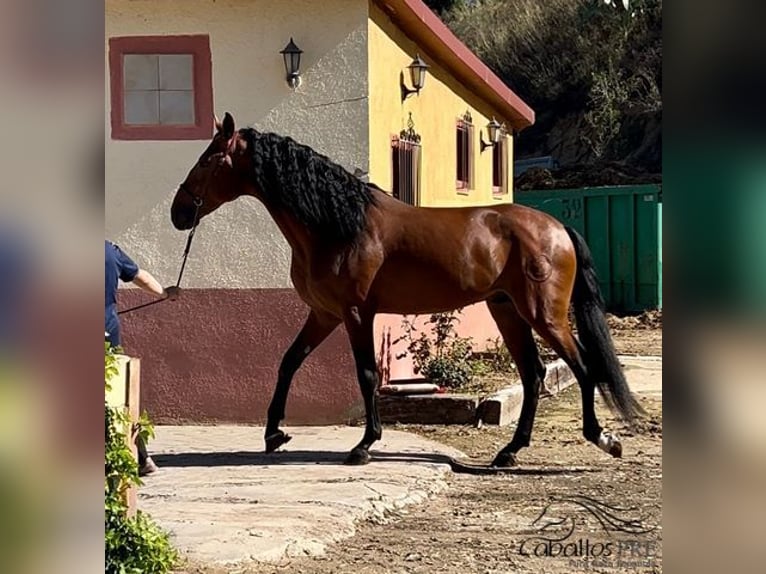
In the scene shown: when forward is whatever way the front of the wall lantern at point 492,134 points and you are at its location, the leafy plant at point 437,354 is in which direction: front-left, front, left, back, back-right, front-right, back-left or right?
right

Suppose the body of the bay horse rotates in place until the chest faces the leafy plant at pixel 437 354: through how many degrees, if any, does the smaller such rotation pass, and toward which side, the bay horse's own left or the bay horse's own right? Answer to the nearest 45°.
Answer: approximately 90° to the bay horse's own right

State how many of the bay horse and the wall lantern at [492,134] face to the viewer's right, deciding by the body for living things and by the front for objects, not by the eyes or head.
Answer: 1

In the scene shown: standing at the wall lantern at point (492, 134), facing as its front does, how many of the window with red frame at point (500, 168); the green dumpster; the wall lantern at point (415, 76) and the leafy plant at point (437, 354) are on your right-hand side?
2

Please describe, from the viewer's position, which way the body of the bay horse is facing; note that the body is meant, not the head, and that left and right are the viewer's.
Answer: facing to the left of the viewer

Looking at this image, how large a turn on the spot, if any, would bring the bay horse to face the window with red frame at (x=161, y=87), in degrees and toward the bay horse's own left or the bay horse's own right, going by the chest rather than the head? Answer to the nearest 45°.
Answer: approximately 45° to the bay horse's own right

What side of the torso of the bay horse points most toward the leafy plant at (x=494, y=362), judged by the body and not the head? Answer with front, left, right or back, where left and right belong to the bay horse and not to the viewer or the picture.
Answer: right

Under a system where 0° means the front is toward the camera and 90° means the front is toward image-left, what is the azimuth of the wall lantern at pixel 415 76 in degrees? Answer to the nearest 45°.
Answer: approximately 270°

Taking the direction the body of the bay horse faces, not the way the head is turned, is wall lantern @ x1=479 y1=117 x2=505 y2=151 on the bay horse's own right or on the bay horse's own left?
on the bay horse's own right

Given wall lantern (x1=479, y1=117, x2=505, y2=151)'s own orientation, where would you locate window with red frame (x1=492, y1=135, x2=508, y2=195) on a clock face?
The window with red frame is roughly at 9 o'clock from the wall lantern.

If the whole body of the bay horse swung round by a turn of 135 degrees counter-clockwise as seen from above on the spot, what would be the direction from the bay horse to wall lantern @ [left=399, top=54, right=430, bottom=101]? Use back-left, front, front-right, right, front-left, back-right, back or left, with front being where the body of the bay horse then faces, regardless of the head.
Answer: back-left
